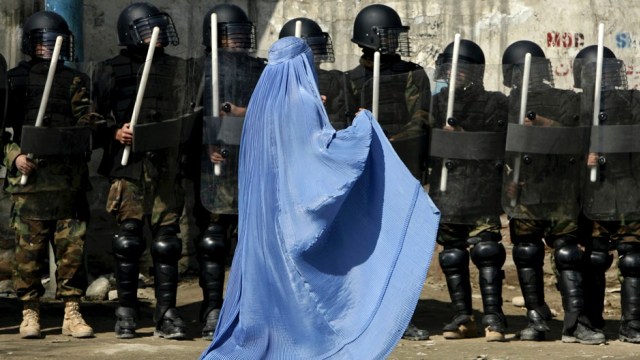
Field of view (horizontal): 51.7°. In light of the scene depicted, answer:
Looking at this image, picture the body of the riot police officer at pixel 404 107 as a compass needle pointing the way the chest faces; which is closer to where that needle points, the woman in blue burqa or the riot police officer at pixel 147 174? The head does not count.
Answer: the woman in blue burqa

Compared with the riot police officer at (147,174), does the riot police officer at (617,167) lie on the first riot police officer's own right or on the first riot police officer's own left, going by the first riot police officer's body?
on the first riot police officer's own left

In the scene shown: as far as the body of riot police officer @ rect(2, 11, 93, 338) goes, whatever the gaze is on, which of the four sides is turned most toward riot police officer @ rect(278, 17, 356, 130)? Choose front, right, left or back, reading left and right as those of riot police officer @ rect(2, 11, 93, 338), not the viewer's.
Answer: left

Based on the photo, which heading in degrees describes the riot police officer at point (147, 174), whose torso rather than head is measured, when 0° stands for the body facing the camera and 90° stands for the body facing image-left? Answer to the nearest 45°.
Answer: approximately 0°

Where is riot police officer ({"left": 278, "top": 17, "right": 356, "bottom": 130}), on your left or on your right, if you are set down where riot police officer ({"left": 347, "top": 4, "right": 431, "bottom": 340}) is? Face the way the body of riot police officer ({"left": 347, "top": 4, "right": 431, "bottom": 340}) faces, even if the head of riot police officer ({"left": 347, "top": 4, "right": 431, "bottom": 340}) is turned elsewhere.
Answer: on your right

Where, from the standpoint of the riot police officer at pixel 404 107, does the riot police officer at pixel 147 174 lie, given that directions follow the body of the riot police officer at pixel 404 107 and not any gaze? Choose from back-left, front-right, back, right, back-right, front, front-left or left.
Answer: back-right

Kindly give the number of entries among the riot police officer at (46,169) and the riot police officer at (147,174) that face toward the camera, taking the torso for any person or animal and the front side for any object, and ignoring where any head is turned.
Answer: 2
